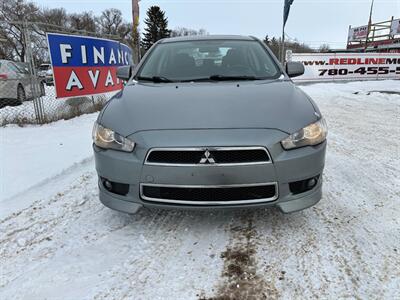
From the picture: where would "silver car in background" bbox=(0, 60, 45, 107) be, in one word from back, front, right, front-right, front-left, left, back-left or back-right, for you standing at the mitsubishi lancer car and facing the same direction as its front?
back-right

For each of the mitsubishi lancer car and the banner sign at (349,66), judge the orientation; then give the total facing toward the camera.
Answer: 2

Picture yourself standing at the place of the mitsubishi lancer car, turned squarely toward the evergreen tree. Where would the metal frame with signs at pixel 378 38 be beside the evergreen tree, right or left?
right

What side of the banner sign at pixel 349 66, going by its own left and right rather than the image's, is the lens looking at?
front

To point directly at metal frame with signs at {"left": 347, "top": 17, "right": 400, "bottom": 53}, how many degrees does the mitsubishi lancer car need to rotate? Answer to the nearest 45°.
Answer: approximately 135° to its left

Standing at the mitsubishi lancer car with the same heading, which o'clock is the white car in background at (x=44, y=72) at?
The white car in background is roughly at 5 o'clock from the mitsubishi lancer car.

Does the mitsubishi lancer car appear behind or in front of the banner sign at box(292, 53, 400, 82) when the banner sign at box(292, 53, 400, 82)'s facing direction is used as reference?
in front

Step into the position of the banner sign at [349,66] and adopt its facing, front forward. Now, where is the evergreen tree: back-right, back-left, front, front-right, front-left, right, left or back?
back-right

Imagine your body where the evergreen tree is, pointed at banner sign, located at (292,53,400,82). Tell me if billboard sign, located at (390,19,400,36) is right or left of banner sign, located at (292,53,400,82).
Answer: left

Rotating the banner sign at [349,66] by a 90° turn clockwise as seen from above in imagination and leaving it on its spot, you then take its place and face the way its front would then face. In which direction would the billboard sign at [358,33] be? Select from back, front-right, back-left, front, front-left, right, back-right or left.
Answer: right

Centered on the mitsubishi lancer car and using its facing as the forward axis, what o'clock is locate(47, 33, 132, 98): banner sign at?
The banner sign is roughly at 5 o'clock from the mitsubishi lancer car.

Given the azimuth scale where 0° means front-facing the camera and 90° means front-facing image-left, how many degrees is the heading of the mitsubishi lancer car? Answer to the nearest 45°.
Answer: approximately 0°

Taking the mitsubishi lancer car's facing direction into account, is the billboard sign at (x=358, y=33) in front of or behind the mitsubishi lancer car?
behind
